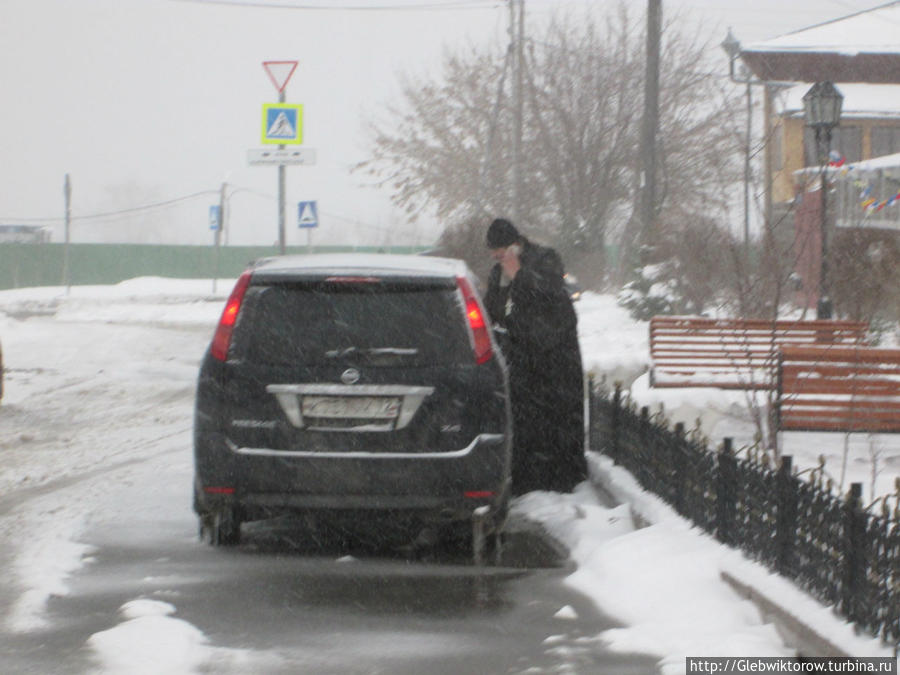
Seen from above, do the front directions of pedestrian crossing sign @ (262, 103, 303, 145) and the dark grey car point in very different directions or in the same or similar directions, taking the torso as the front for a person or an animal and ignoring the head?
very different directions

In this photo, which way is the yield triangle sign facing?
toward the camera

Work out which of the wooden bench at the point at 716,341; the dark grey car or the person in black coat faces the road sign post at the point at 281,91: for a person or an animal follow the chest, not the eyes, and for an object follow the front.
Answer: the dark grey car

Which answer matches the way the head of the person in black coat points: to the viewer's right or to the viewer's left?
to the viewer's left

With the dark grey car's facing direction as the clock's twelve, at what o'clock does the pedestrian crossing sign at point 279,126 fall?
The pedestrian crossing sign is roughly at 12 o'clock from the dark grey car.

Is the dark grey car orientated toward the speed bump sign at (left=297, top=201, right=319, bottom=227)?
yes

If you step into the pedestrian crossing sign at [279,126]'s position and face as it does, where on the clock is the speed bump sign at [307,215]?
the speed bump sign at [307,215] is roughly at 6 o'clock from the pedestrian crossing sign at [279,126].

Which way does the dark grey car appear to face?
away from the camera

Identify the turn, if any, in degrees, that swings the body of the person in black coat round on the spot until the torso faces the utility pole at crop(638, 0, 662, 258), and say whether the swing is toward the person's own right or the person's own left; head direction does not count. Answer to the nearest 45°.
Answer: approximately 135° to the person's own right

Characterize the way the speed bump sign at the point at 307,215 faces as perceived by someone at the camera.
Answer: facing the viewer

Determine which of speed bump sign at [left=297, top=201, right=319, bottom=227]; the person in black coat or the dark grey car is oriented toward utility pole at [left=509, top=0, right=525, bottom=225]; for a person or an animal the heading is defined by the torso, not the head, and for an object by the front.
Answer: the dark grey car

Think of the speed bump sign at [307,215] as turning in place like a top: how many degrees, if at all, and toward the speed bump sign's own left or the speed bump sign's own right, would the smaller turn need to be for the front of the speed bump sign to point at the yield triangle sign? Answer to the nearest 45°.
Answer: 0° — it already faces it
